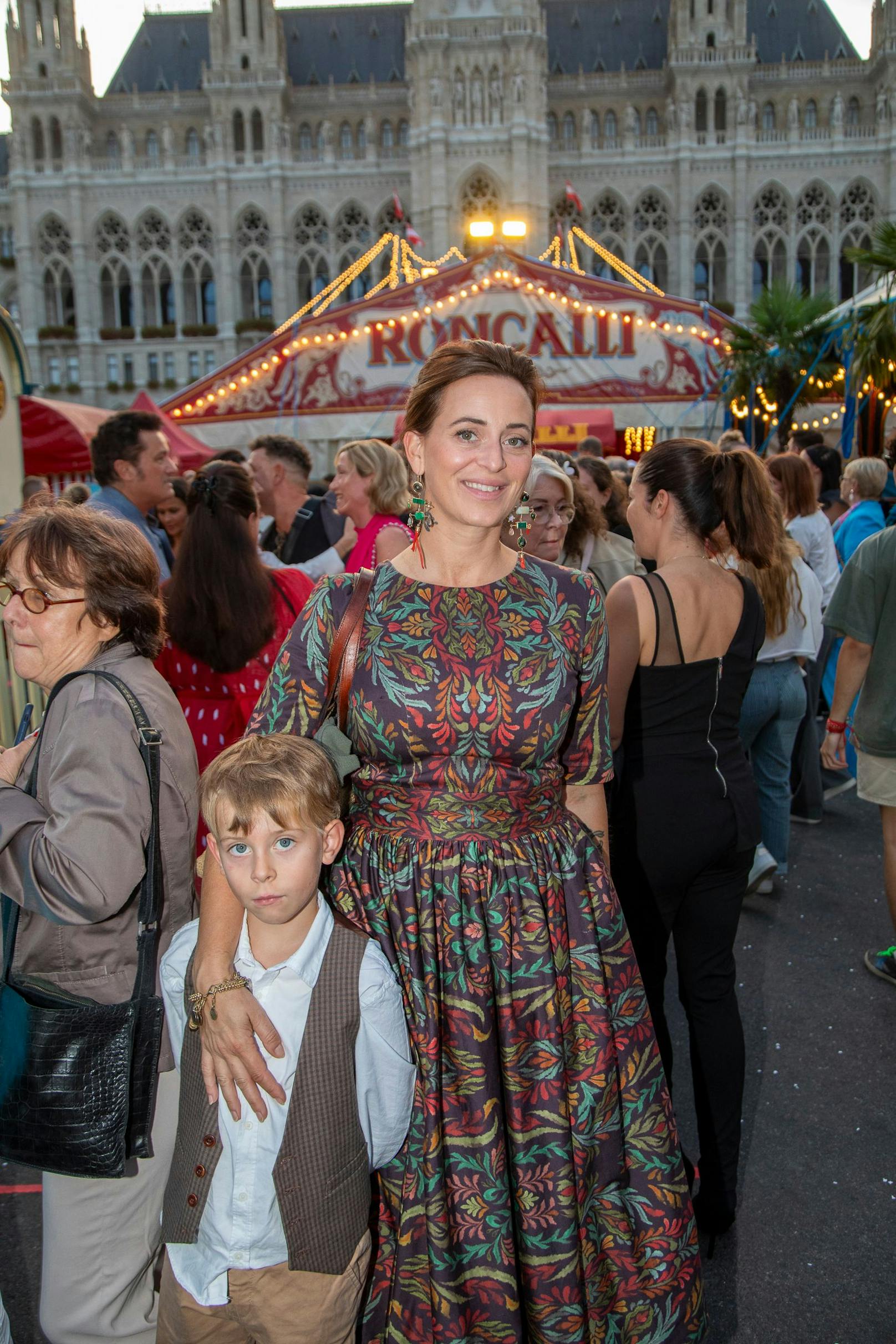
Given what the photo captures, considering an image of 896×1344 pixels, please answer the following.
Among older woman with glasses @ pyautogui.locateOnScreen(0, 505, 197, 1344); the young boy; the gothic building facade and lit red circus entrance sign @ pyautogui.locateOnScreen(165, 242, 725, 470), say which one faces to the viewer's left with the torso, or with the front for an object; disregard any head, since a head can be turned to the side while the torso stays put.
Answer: the older woman with glasses

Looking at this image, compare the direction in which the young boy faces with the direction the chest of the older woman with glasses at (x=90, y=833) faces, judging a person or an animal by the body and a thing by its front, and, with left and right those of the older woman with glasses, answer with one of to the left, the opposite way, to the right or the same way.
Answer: to the left

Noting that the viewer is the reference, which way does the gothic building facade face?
facing the viewer

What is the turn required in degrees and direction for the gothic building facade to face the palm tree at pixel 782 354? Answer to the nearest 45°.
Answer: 0° — it already faces it

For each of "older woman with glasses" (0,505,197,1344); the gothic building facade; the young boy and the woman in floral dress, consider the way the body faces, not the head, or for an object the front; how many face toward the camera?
3

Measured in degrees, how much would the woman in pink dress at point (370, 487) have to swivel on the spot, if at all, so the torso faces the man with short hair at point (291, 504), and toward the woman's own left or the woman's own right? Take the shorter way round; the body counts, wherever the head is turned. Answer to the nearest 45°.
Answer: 0° — they already face them

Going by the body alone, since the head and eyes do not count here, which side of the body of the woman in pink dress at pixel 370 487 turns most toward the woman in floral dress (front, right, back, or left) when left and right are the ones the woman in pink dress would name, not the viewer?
left

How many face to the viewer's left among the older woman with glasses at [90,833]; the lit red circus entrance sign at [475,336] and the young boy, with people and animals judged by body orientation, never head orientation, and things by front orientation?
1

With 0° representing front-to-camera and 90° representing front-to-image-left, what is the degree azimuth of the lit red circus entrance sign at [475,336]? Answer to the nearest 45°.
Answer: approximately 0°

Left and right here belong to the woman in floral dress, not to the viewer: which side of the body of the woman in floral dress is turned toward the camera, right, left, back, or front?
front

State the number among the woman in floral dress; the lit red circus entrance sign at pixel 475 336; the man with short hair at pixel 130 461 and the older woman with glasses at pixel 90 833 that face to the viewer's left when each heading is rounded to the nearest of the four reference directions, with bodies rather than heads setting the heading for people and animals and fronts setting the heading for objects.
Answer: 1
